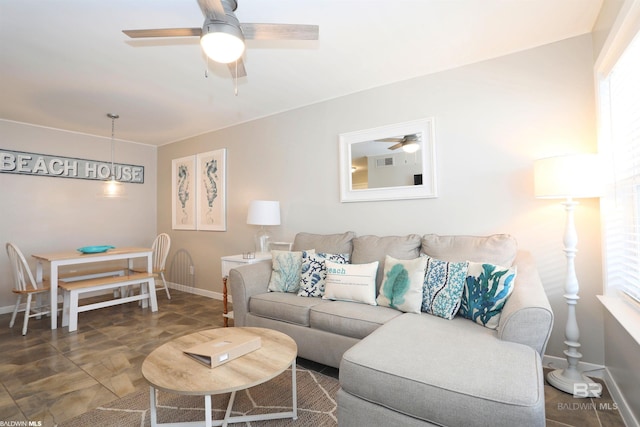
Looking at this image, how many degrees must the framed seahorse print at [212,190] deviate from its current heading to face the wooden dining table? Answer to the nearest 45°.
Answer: approximately 45° to its right

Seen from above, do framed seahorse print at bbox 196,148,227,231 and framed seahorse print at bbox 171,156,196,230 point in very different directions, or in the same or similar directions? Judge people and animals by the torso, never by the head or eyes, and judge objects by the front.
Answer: same or similar directions

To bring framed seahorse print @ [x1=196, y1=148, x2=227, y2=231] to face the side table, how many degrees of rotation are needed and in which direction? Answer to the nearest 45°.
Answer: approximately 45° to its left

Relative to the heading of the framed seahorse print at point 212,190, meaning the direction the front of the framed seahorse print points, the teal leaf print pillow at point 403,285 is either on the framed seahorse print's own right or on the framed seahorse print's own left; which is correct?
on the framed seahorse print's own left

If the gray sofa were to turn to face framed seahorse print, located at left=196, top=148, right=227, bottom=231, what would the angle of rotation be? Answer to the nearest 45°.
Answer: approximately 90° to its right

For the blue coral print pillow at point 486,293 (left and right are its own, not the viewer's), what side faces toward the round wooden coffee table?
front

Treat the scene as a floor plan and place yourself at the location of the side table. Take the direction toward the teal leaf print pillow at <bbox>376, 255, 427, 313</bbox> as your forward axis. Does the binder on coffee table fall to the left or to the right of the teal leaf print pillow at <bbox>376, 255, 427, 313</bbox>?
right

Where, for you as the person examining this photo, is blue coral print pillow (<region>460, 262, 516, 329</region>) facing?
facing the viewer and to the left of the viewer

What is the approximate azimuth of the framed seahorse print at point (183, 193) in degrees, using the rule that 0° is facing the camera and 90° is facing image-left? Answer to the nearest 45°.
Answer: approximately 45°

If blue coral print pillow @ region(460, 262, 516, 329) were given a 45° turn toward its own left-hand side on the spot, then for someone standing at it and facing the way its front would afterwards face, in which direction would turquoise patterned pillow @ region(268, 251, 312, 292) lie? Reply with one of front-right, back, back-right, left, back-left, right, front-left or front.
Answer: right

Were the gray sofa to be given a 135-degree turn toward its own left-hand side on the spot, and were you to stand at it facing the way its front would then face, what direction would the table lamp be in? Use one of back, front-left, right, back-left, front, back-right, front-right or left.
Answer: back-left

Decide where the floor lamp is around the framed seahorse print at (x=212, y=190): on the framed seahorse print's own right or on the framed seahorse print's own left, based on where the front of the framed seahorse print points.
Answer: on the framed seahorse print's own left

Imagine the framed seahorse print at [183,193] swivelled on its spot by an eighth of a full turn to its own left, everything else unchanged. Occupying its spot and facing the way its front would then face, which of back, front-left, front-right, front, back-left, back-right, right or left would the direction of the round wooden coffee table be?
front
